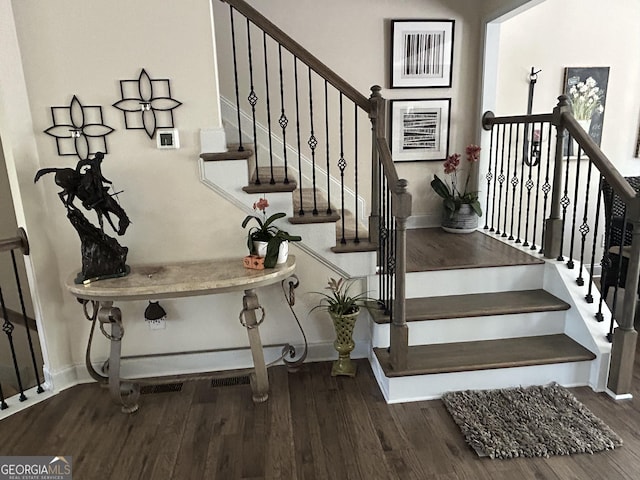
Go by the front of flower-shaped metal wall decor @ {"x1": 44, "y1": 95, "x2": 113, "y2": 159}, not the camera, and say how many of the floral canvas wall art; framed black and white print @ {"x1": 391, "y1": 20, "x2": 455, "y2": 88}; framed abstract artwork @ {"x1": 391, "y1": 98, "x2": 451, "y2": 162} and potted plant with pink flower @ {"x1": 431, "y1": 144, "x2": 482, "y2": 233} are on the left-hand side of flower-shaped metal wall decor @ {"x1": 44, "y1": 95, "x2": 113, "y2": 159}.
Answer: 4

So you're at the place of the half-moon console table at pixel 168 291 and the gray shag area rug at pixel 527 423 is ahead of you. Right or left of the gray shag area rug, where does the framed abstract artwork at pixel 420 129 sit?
left

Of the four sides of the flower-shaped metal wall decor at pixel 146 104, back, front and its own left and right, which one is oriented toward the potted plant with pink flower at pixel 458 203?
left

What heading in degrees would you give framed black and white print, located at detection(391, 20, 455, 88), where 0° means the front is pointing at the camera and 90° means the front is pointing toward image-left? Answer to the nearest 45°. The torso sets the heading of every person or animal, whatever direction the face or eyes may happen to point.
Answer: approximately 0°

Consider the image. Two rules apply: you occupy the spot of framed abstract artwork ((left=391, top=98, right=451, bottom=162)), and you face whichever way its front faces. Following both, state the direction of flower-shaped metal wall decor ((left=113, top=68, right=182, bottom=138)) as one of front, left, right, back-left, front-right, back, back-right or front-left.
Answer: front-right

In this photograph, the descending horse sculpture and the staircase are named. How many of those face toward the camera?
1

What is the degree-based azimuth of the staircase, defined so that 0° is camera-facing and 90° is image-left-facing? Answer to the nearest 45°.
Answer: approximately 0°

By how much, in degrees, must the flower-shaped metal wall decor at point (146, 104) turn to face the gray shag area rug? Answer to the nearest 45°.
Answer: approximately 45° to its left
